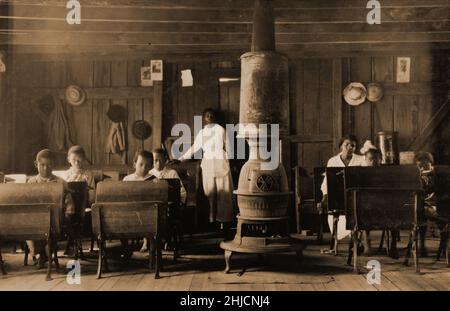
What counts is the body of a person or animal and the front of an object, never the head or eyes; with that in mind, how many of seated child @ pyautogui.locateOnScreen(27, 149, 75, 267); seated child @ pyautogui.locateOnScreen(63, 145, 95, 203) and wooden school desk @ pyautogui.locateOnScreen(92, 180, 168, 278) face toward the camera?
2

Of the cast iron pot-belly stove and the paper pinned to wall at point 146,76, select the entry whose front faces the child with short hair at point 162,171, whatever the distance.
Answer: the paper pinned to wall

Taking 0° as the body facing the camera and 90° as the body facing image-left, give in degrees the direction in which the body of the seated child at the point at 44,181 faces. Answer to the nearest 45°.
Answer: approximately 0°

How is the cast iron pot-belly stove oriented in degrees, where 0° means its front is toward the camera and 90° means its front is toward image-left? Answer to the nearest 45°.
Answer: approximately 0°

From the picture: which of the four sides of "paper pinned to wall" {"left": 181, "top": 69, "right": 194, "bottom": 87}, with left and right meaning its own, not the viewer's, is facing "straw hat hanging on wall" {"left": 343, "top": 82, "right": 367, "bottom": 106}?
left

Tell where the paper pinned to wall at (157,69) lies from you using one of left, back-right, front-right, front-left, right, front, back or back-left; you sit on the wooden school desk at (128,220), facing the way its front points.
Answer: back

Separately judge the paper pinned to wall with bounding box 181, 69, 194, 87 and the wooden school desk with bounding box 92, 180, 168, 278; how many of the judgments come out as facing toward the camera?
2

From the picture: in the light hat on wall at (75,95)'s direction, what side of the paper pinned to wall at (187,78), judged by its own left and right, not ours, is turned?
right

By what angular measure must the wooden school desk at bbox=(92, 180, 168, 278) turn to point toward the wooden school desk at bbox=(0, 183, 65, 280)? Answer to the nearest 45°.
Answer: approximately 90° to its right

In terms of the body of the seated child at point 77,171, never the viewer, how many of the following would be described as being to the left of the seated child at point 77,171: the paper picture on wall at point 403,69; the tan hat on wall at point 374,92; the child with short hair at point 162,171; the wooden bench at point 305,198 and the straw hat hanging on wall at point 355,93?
5

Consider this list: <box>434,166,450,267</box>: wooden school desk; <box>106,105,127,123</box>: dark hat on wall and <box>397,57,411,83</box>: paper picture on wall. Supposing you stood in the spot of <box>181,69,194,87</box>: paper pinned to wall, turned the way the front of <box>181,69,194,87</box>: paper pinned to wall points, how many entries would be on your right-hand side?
1
